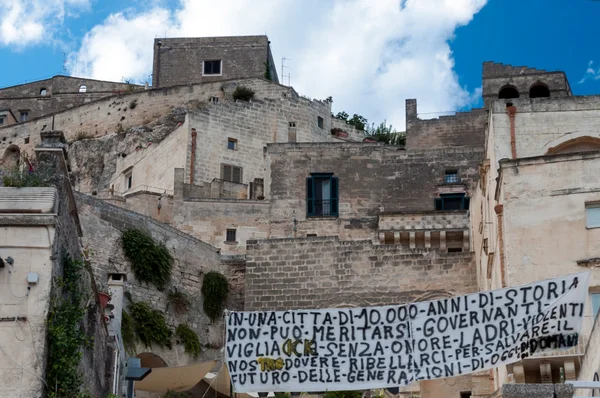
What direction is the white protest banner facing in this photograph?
toward the camera

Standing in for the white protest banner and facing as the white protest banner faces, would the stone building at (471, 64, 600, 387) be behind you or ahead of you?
behind
